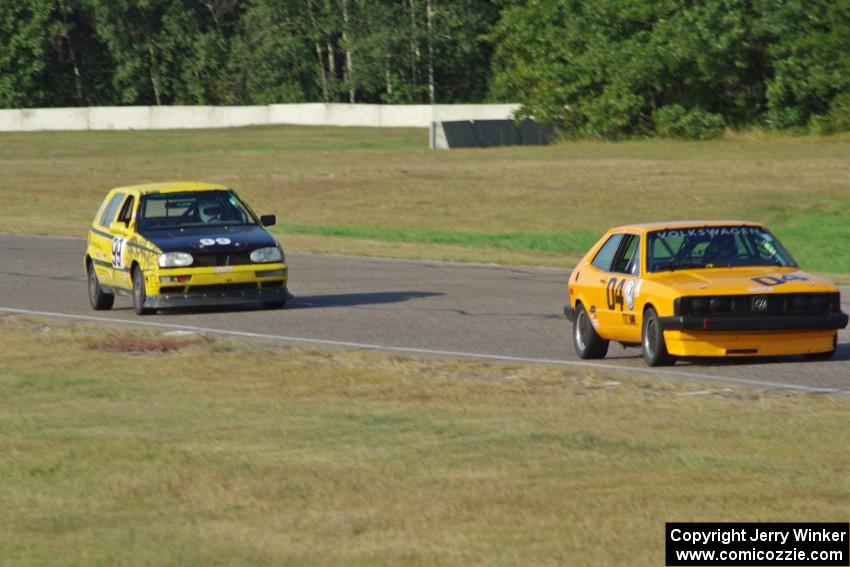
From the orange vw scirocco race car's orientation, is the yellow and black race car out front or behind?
behind

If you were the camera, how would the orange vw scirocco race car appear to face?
facing the viewer and to the right of the viewer
